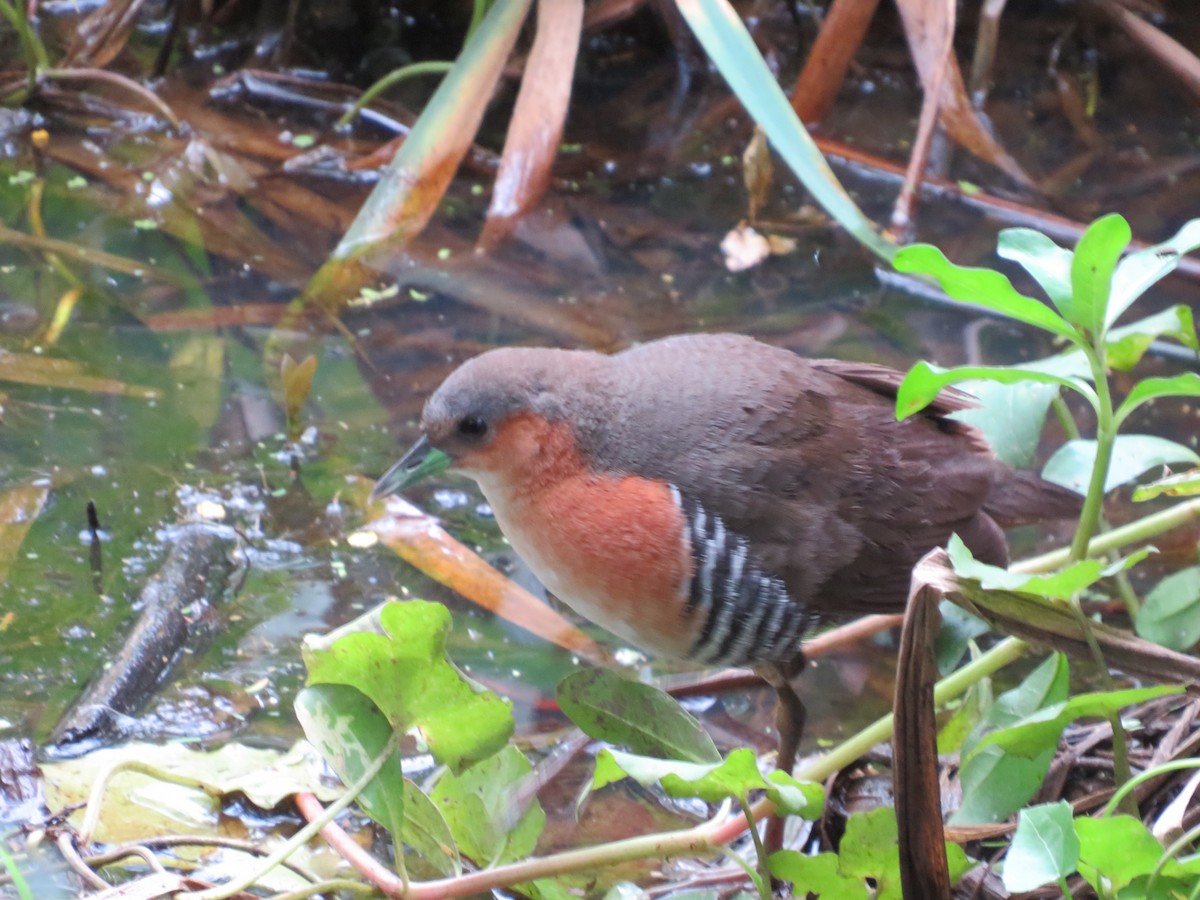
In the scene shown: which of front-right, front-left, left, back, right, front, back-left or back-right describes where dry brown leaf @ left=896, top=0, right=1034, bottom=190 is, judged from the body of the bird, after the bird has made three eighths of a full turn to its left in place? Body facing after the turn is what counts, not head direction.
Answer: back-left

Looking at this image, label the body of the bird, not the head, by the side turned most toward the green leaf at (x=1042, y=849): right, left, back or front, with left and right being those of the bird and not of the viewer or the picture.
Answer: left

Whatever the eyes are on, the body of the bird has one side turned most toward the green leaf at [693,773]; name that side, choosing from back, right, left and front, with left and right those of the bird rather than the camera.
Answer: left

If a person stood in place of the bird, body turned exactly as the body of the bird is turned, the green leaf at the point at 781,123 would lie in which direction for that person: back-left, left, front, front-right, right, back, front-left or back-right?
right

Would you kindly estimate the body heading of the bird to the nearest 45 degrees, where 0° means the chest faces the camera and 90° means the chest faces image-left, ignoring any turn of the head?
approximately 90°

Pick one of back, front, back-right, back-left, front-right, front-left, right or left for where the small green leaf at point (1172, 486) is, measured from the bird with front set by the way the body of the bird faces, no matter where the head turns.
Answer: back-left

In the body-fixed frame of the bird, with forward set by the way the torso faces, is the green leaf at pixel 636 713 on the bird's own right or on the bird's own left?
on the bird's own left
